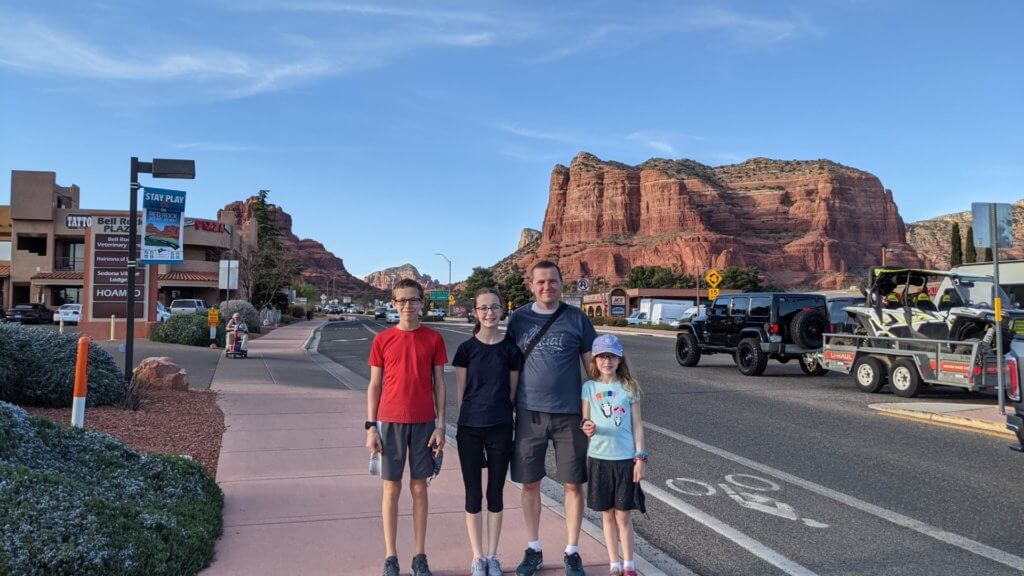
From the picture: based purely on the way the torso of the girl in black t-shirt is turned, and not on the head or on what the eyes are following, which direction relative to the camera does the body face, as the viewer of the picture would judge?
toward the camera

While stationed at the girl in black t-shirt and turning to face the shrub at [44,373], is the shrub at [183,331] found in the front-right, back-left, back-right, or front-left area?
front-right

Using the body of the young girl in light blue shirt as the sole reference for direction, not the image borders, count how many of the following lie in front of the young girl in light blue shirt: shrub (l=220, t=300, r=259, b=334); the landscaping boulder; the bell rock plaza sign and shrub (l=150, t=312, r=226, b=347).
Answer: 0

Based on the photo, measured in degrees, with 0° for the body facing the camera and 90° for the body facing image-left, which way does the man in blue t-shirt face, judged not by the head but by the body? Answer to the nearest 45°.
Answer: approximately 0°

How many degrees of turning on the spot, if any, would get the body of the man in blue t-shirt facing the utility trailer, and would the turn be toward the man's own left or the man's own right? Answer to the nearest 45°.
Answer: approximately 135° to the man's own left

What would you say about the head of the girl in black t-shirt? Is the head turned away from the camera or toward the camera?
toward the camera

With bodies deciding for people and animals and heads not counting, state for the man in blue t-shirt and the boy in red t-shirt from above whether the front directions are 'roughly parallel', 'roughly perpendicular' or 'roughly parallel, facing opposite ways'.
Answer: roughly parallel

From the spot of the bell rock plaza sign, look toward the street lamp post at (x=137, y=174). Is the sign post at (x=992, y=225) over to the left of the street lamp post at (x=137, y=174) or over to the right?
left

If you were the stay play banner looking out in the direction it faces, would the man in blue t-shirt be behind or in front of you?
in front

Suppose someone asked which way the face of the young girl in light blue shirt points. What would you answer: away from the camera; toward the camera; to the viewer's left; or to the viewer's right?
toward the camera

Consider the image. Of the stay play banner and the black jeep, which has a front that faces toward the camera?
the stay play banner

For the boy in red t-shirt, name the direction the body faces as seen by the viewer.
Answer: toward the camera

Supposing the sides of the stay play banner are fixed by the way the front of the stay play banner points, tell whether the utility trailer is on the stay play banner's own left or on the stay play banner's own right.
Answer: on the stay play banner's own left

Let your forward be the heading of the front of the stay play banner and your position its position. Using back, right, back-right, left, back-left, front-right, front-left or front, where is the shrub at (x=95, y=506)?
front

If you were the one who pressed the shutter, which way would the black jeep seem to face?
facing away from the viewer and to the left of the viewer

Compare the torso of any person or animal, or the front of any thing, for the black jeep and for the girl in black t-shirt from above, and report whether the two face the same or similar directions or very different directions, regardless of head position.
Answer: very different directions
